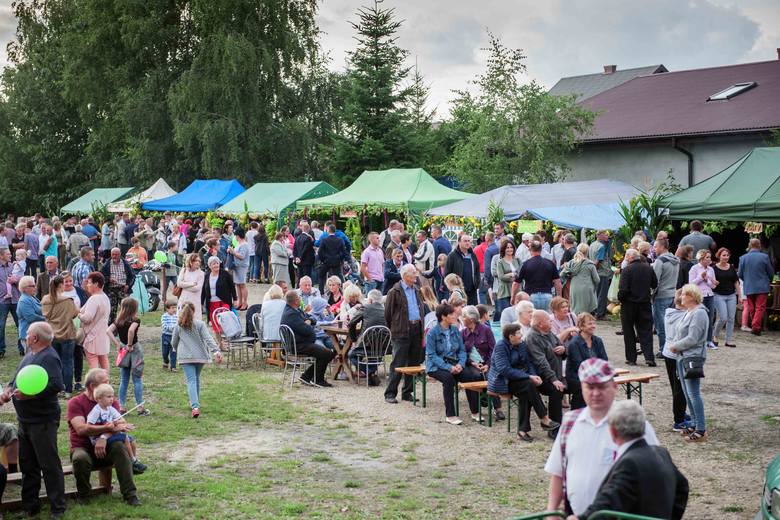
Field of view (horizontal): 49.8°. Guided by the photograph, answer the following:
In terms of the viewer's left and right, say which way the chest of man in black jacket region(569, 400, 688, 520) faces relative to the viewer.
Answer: facing away from the viewer and to the left of the viewer

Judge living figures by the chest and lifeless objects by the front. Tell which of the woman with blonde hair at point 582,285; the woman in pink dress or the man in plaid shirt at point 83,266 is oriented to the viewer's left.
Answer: the woman in pink dress

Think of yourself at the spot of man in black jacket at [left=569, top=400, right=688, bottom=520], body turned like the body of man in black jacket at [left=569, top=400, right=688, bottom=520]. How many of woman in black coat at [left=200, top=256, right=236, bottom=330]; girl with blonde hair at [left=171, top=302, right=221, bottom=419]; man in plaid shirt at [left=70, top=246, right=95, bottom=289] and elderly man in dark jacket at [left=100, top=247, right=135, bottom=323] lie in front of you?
4

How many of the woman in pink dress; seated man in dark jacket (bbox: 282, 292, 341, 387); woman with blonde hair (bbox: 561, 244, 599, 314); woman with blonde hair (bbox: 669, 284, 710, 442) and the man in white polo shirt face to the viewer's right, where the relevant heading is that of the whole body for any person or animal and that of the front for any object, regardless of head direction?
1

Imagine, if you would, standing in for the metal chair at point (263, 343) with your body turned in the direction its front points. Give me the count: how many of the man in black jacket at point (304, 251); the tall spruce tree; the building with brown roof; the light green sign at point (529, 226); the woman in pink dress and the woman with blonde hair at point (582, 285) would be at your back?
1

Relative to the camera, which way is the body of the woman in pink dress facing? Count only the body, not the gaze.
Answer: to the viewer's left

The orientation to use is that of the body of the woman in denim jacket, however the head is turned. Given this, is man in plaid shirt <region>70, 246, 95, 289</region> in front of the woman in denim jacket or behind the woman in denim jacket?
behind

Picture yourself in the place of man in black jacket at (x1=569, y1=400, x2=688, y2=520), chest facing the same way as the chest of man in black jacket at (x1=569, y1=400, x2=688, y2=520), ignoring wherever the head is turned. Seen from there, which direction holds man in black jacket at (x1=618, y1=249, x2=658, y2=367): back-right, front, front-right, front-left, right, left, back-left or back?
front-right

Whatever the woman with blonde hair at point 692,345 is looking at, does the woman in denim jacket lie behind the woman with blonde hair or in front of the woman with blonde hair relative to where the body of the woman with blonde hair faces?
in front

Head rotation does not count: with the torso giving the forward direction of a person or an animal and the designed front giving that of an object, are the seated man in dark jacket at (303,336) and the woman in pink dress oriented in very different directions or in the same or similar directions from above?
very different directions

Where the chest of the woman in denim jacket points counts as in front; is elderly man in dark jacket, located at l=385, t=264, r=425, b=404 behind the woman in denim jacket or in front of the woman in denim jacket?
behind

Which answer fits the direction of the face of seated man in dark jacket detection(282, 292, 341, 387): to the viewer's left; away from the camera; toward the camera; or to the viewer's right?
to the viewer's right

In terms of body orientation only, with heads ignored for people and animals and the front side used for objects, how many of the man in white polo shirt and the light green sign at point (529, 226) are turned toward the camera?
2

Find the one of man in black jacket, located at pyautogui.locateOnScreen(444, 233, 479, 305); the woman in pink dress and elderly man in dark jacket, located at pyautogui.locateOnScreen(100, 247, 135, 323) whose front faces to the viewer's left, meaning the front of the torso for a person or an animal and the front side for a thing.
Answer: the woman in pink dress

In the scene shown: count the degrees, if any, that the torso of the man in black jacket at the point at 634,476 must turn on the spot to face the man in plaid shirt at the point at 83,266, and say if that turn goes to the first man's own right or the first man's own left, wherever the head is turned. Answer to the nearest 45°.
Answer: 0° — they already face them

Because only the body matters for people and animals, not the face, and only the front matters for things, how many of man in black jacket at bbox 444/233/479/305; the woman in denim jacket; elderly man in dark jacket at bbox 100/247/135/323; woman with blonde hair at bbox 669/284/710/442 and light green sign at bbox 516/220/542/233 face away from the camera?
0

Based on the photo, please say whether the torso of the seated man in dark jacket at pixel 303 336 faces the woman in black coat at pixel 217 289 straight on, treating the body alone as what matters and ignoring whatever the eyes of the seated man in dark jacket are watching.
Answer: no
